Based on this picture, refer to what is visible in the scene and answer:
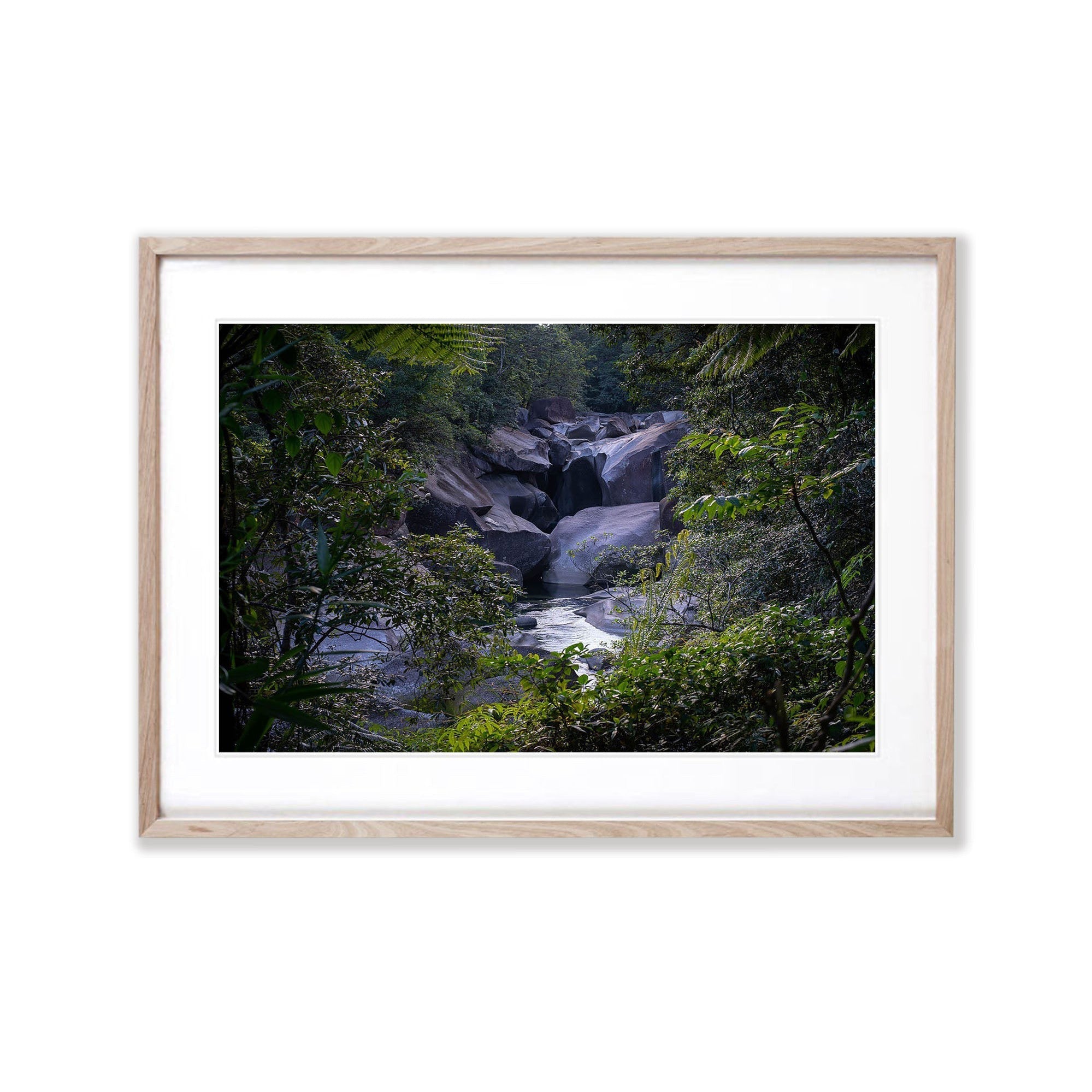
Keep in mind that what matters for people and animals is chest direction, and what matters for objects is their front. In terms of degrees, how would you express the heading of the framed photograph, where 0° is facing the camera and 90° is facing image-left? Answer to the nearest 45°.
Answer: approximately 0°
